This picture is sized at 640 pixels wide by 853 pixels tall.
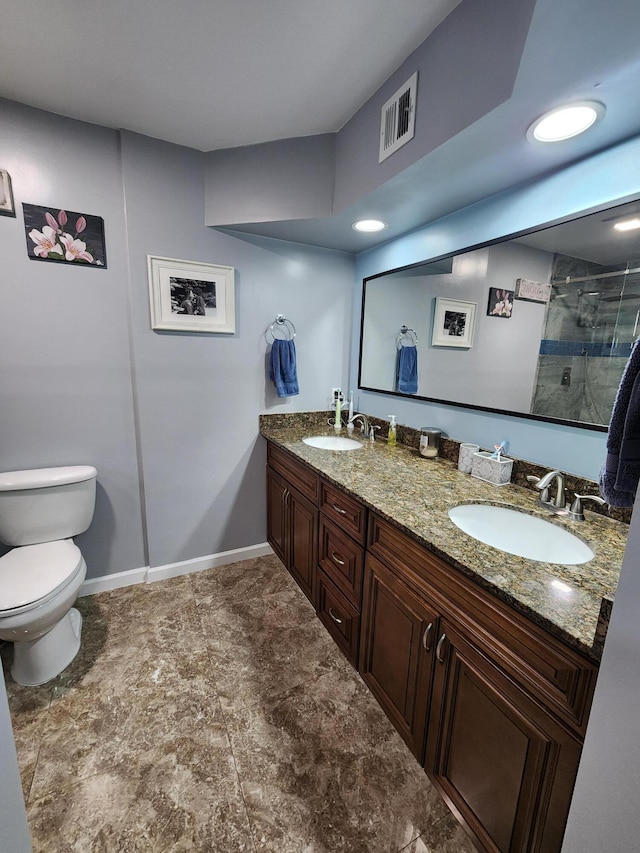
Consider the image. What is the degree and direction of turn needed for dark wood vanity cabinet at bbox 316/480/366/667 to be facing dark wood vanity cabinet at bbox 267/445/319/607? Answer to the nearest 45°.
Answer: approximately 90° to its right

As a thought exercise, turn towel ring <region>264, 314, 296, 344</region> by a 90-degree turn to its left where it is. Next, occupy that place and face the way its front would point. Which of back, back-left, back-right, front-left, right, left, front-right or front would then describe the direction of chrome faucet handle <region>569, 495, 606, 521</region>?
front-right

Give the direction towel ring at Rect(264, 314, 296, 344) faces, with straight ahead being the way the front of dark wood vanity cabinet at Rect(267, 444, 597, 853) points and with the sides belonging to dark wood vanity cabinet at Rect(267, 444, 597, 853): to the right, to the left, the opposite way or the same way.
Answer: to the left

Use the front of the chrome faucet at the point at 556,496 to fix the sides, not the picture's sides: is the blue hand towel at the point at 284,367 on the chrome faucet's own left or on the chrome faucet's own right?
on the chrome faucet's own right

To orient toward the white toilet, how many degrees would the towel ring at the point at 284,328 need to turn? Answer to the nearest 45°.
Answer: approximately 45° to its right

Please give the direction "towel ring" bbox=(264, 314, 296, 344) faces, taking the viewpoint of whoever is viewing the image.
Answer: facing the viewer

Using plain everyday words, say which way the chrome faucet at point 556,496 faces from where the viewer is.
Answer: facing the viewer and to the left of the viewer

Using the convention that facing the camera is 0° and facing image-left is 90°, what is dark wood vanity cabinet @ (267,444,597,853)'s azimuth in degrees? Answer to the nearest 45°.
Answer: approximately 45°

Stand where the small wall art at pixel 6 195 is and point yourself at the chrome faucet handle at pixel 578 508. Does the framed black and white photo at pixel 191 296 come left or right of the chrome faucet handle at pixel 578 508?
left

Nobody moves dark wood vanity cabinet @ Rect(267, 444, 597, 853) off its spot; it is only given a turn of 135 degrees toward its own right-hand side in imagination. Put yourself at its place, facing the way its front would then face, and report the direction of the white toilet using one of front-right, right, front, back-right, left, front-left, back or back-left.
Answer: left

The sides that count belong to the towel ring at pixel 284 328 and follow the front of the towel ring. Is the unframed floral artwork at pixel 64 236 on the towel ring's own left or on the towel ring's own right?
on the towel ring's own right

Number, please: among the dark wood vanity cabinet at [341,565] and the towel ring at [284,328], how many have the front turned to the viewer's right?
0
